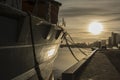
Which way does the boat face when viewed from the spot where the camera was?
facing away from the viewer and to the right of the viewer
